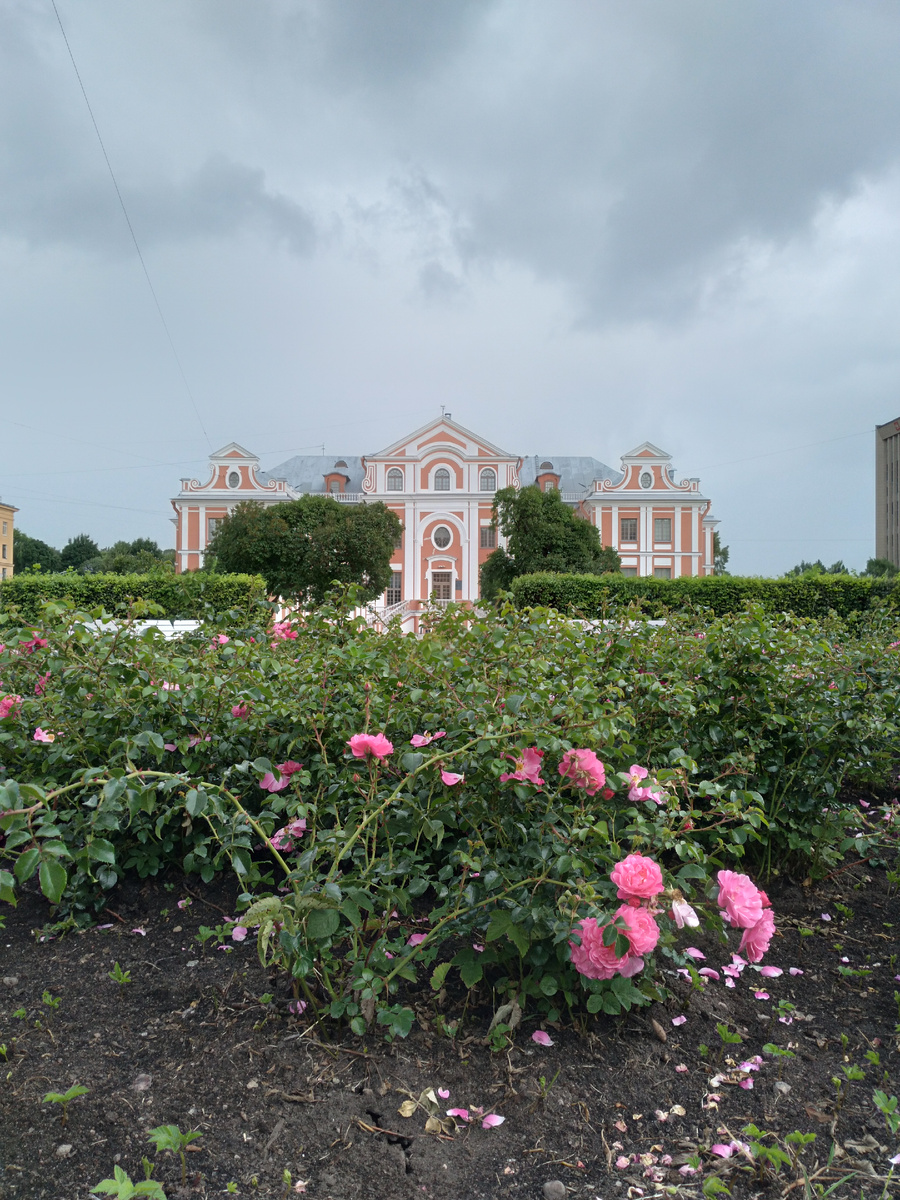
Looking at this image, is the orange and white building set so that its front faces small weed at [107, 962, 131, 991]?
yes

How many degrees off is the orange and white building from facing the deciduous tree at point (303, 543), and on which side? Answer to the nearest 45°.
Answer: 0° — it already faces it

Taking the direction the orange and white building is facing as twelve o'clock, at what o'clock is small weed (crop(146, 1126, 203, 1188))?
The small weed is roughly at 12 o'clock from the orange and white building.

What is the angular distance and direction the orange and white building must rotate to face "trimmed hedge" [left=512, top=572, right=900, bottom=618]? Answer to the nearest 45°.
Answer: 0° — it already faces it

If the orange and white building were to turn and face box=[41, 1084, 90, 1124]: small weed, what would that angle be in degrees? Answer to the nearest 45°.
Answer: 0° — it already faces it

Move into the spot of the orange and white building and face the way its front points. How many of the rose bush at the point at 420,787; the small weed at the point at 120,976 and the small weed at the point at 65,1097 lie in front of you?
3

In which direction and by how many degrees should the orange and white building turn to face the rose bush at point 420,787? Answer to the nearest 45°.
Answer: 0° — it already faces it

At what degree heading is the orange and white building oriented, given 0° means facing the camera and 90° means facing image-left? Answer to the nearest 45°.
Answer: approximately 0°

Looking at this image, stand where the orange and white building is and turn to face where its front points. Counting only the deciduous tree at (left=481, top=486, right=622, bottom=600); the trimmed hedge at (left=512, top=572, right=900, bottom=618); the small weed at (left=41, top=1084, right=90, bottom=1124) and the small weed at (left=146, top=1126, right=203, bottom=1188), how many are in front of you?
4
